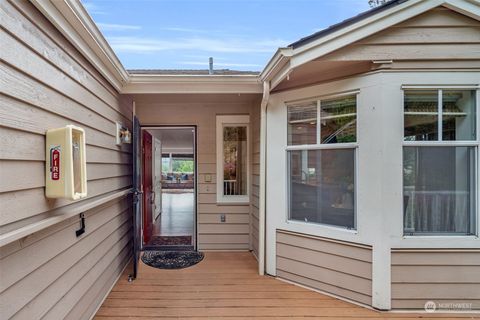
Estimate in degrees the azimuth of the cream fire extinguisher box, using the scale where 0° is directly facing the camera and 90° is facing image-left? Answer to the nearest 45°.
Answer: approximately 315°

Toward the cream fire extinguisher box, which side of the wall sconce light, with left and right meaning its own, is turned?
right

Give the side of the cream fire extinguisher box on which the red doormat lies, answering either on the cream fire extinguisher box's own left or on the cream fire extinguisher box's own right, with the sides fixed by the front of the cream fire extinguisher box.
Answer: on the cream fire extinguisher box's own left

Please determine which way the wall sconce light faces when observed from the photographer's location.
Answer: facing to the right of the viewer

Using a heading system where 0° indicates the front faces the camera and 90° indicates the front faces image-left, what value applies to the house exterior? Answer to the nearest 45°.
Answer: approximately 0°

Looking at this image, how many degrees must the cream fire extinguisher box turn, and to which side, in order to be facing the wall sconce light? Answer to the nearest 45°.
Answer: approximately 135° to its left
